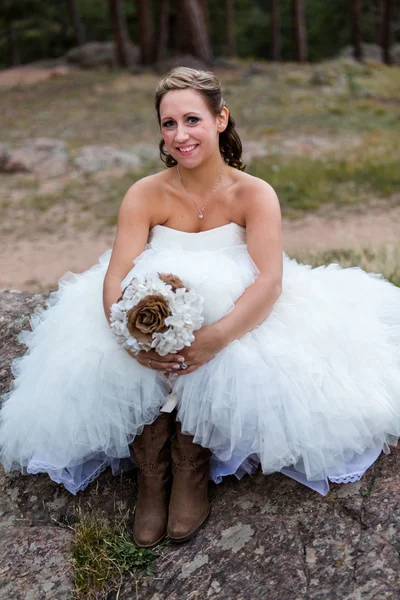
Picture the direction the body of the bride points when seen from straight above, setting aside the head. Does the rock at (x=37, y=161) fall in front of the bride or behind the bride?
behind

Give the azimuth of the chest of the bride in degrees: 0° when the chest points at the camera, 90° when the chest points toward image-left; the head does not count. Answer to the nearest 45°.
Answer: approximately 0°

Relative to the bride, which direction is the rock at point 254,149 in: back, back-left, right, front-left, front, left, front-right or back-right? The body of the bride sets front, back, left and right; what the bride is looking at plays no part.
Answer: back

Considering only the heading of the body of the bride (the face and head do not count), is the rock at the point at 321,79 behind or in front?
behind

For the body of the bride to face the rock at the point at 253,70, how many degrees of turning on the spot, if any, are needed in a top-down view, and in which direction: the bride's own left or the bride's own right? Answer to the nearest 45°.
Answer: approximately 180°

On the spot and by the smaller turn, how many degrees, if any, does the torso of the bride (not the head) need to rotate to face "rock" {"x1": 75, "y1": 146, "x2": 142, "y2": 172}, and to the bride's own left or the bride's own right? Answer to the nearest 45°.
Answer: approximately 180°

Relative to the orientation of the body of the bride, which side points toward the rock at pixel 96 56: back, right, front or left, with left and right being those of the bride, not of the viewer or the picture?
back

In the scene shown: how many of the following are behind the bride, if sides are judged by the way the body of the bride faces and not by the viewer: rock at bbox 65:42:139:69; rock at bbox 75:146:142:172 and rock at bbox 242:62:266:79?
3

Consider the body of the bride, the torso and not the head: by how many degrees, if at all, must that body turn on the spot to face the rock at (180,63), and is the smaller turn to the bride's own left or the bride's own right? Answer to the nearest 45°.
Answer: approximately 180°

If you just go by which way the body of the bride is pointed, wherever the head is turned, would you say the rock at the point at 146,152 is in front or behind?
behind

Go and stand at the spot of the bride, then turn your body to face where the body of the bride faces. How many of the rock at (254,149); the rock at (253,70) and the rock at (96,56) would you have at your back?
3

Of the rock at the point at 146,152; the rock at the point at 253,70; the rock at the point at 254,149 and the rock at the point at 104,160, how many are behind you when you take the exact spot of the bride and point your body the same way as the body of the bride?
4
